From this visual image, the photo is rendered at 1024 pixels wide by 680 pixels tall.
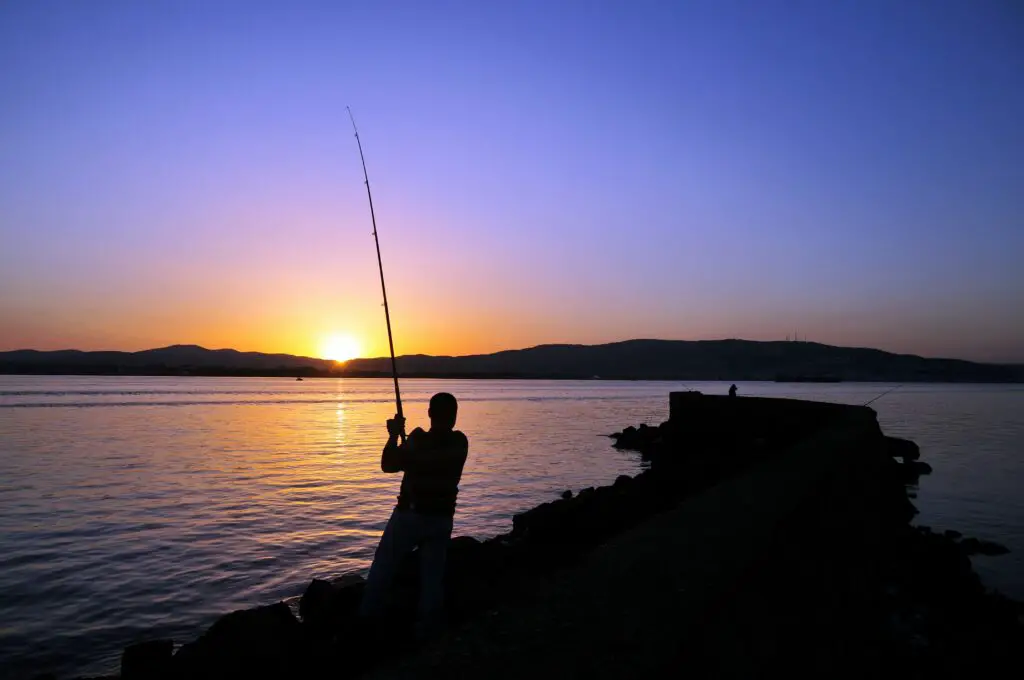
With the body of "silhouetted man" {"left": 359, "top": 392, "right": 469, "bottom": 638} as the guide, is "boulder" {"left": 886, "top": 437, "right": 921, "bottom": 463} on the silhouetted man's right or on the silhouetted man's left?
on the silhouetted man's right

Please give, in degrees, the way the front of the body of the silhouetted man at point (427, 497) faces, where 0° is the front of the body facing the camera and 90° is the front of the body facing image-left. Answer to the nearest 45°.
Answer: approximately 135°

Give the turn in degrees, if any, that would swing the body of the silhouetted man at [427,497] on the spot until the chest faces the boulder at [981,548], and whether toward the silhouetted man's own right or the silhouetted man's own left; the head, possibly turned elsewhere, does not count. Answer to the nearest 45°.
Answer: approximately 90° to the silhouetted man's own right

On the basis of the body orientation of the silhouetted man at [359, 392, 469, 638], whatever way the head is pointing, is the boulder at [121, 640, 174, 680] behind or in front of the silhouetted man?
in front
